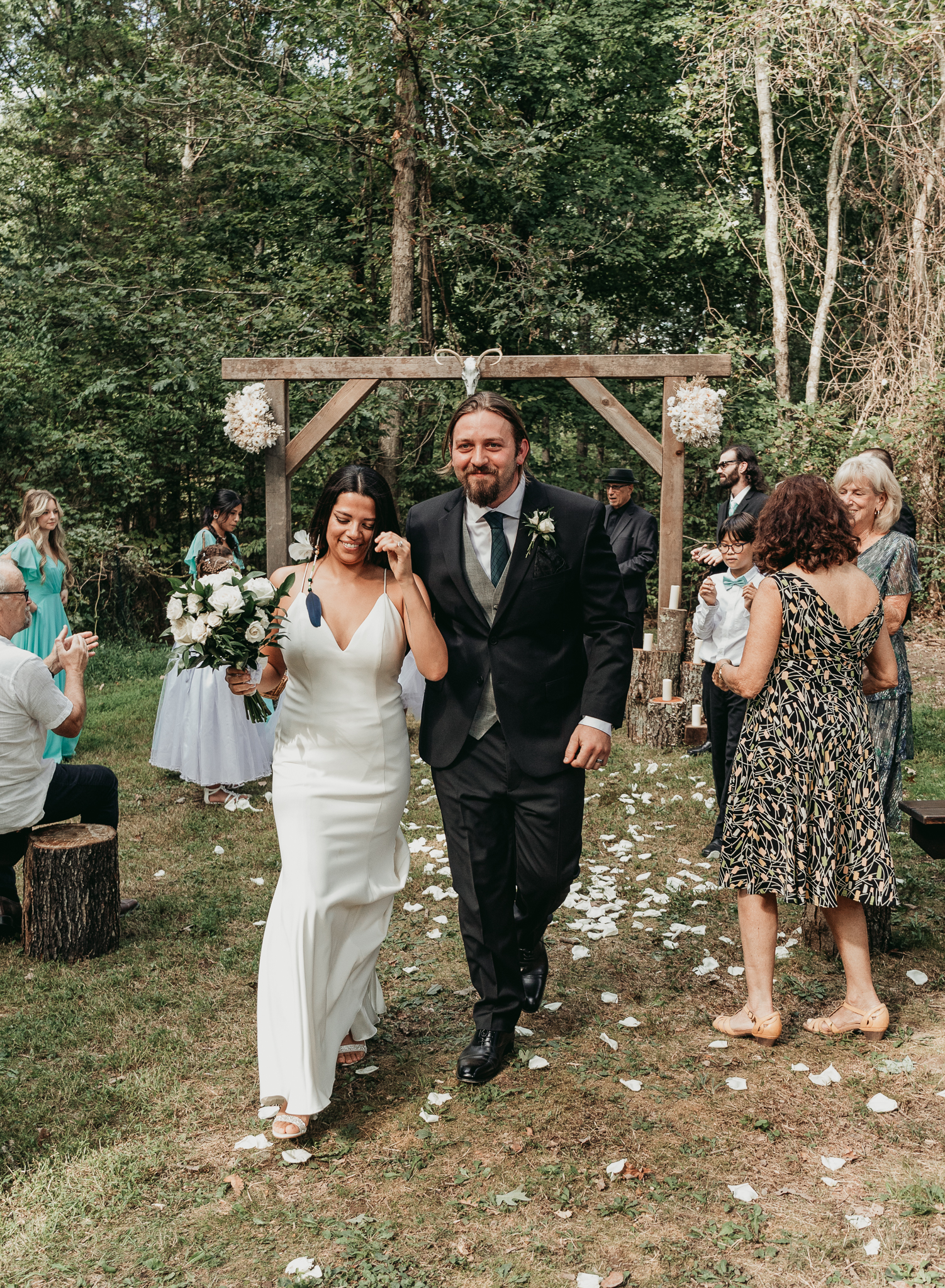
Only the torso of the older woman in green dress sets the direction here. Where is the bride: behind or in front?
in front

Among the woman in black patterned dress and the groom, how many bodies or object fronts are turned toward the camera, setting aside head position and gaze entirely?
1

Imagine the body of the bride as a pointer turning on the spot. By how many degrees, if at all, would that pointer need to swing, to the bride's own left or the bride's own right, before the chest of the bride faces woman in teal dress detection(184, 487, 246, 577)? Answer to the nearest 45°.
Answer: approximately 180°

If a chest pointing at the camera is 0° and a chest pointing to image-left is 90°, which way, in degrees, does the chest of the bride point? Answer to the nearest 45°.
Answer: approximately 0°

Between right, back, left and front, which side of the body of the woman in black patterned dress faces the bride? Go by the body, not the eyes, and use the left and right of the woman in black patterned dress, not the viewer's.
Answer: left

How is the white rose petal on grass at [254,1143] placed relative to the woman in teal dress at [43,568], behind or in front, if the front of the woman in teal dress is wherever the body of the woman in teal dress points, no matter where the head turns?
in front

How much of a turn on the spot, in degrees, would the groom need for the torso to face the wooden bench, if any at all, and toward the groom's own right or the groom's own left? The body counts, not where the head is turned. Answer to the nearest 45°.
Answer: approximately 135° to the groom's own left

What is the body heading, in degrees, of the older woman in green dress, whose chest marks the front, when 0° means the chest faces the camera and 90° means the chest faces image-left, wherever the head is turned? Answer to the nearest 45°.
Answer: approximately 45°

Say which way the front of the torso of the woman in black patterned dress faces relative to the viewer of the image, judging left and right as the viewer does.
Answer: facing away from the viewer and to the left of the viewer

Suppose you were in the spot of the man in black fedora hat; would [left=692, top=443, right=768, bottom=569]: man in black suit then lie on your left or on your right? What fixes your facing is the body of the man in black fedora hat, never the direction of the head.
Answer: on your left

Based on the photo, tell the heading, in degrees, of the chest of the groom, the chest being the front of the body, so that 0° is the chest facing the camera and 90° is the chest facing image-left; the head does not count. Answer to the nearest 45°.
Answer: approximately 0°

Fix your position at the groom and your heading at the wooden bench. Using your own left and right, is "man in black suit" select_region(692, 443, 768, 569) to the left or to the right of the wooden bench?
left

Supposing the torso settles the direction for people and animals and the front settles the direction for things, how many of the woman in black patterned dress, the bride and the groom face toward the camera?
2

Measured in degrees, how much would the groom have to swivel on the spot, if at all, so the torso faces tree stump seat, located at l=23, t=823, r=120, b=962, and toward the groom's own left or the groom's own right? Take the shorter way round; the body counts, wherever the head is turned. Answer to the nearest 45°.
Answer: approximately 135° to the groom's own right
